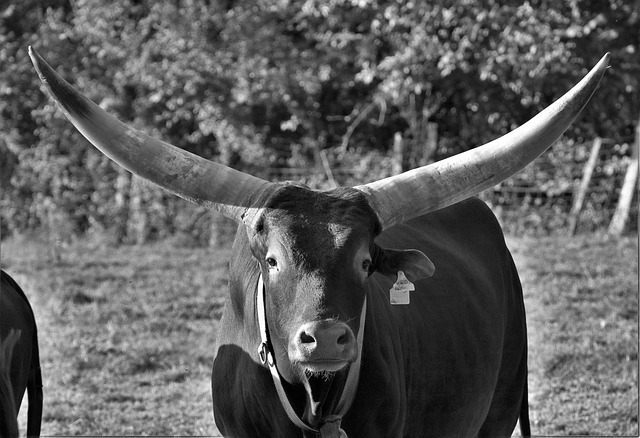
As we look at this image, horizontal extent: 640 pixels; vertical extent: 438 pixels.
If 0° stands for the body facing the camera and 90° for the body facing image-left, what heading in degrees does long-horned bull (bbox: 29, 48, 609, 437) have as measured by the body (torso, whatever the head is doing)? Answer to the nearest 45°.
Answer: approximately 45°

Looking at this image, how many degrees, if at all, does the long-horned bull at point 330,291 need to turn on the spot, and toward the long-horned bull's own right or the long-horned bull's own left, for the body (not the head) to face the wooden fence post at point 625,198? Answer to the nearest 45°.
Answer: approximately 180°

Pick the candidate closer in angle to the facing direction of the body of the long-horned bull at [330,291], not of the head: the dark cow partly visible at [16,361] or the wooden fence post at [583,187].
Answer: the dark cow partly visible

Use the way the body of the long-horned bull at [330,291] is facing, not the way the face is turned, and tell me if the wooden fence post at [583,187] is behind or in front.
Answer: behind

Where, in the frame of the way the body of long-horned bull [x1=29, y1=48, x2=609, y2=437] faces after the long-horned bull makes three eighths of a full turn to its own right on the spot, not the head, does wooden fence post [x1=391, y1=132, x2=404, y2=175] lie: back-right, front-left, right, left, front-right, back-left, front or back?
front

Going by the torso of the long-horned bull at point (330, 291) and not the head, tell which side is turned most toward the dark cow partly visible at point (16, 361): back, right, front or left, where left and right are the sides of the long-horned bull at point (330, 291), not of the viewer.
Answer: right
